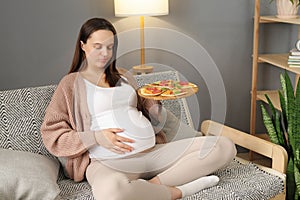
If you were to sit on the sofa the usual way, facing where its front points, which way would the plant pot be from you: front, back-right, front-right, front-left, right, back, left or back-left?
left

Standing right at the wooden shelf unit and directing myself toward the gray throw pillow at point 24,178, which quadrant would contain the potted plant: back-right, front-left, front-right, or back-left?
front-left

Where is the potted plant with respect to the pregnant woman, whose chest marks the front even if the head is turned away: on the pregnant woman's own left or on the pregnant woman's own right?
on the pregnant woman's own left

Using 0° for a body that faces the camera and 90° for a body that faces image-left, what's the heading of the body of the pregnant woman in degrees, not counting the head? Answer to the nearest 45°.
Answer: approximately 315°

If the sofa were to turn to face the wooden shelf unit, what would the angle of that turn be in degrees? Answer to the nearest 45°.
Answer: approximately 90° to its left

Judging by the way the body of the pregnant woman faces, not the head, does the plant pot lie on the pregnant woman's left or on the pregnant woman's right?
on the pregnant woman's left

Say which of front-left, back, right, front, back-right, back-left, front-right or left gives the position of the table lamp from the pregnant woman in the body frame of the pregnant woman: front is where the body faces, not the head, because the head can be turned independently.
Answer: back-left

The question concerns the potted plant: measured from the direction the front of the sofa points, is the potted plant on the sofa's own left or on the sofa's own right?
on the sofa's own left

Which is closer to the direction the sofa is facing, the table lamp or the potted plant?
the potted plant

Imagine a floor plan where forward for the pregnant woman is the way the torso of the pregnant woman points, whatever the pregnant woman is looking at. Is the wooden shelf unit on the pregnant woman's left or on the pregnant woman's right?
on the pregnant woman's left
